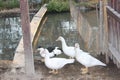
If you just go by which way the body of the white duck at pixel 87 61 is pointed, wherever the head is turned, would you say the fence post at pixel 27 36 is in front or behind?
in front

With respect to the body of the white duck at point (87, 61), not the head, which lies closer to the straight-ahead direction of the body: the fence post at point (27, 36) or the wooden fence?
the fence post

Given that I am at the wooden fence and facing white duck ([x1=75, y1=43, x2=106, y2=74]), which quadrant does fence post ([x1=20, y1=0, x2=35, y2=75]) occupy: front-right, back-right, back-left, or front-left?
front-right

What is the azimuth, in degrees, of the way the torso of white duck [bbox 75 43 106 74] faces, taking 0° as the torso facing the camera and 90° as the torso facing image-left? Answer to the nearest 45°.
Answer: approximately 90°

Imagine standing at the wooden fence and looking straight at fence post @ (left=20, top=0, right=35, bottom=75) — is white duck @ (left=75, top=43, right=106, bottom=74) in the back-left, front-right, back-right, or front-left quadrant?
front-left

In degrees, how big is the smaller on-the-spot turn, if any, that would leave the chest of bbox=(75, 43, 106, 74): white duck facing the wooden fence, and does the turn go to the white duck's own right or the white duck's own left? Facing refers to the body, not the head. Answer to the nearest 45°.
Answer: approximately 135° to the white duck's own right
